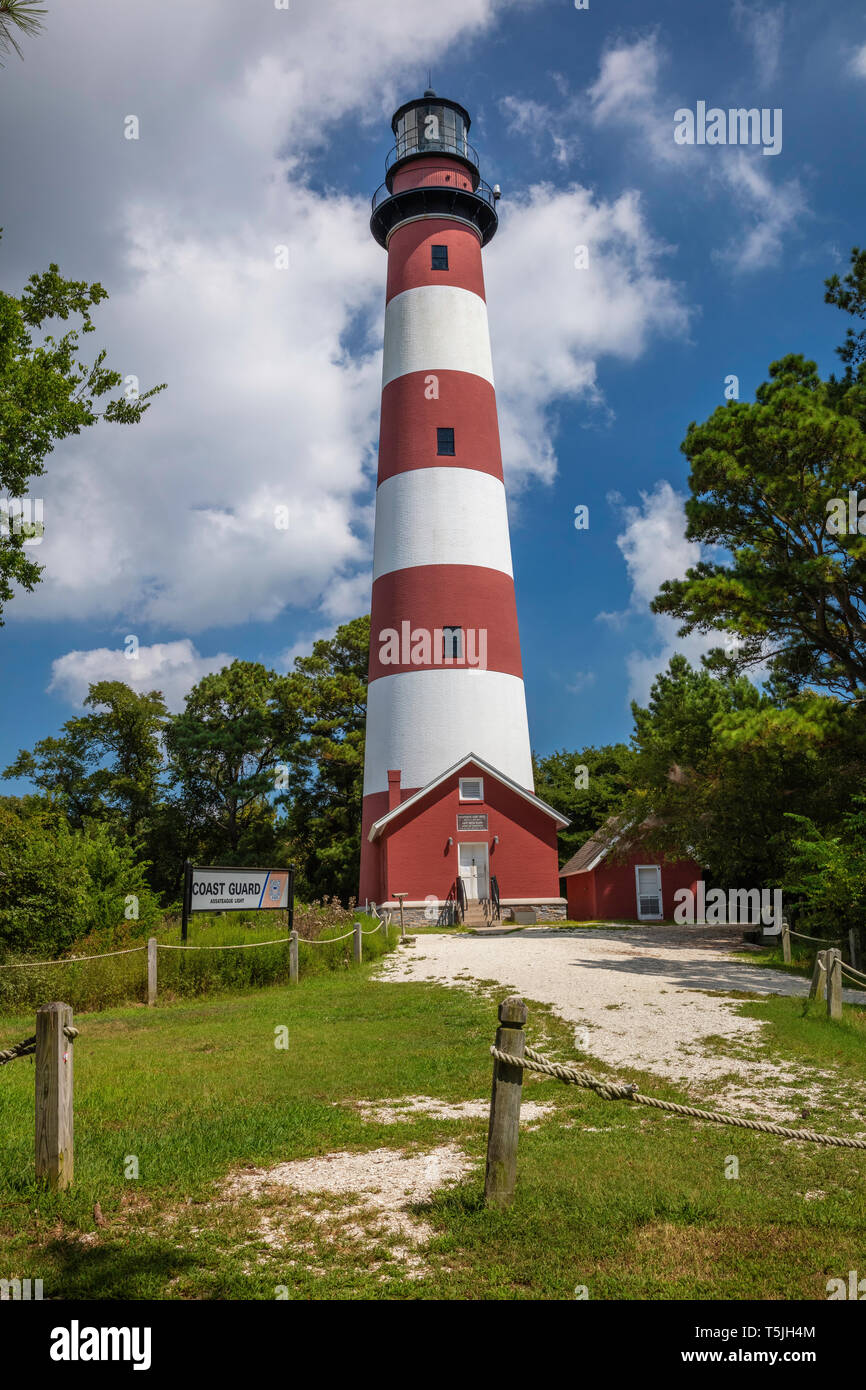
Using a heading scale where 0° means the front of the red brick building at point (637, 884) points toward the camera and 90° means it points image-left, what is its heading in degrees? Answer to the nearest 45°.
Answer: approximately 0°

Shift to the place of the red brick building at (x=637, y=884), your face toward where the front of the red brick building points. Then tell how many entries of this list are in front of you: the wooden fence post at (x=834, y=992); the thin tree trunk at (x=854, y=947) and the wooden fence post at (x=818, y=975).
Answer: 3

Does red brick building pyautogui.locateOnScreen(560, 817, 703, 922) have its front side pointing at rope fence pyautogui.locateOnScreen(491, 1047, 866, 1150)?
yes

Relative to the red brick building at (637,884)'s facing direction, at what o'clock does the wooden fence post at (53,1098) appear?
The wooden fence post is roughly at 12 o'clock from the red brick building.
